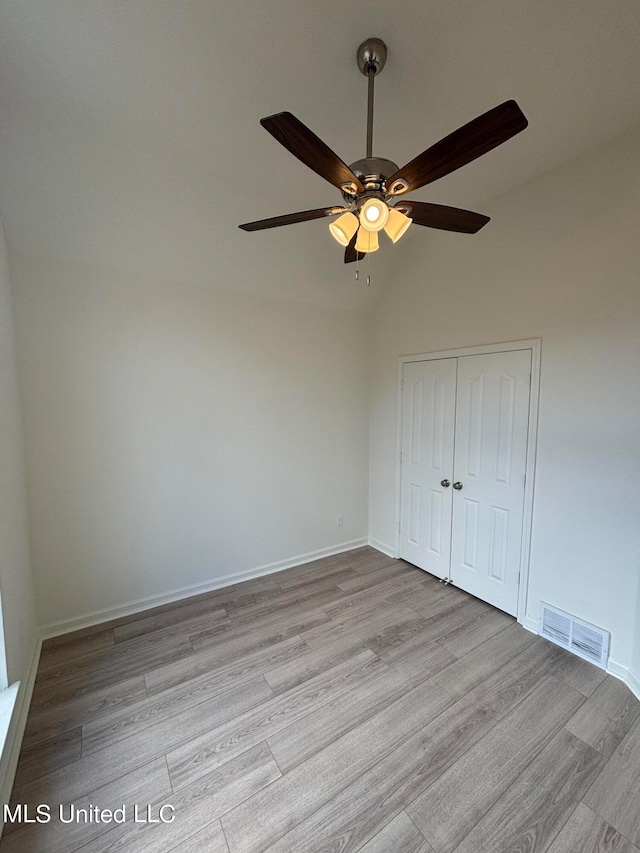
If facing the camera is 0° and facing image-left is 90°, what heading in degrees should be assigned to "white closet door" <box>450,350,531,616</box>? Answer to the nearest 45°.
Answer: approximately 45°

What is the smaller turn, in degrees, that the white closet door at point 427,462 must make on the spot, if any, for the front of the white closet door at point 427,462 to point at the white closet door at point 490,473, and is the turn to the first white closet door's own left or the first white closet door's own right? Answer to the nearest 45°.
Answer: approximately 90° to the first white closet door's own left

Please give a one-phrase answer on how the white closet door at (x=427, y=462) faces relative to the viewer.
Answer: facing the viewer and to the left of the viewer

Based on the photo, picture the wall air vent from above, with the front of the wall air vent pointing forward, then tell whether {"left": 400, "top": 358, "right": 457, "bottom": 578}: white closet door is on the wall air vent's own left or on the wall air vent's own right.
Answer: on the wall air vent's own right

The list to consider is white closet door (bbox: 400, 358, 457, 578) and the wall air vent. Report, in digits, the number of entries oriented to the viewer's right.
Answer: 0
